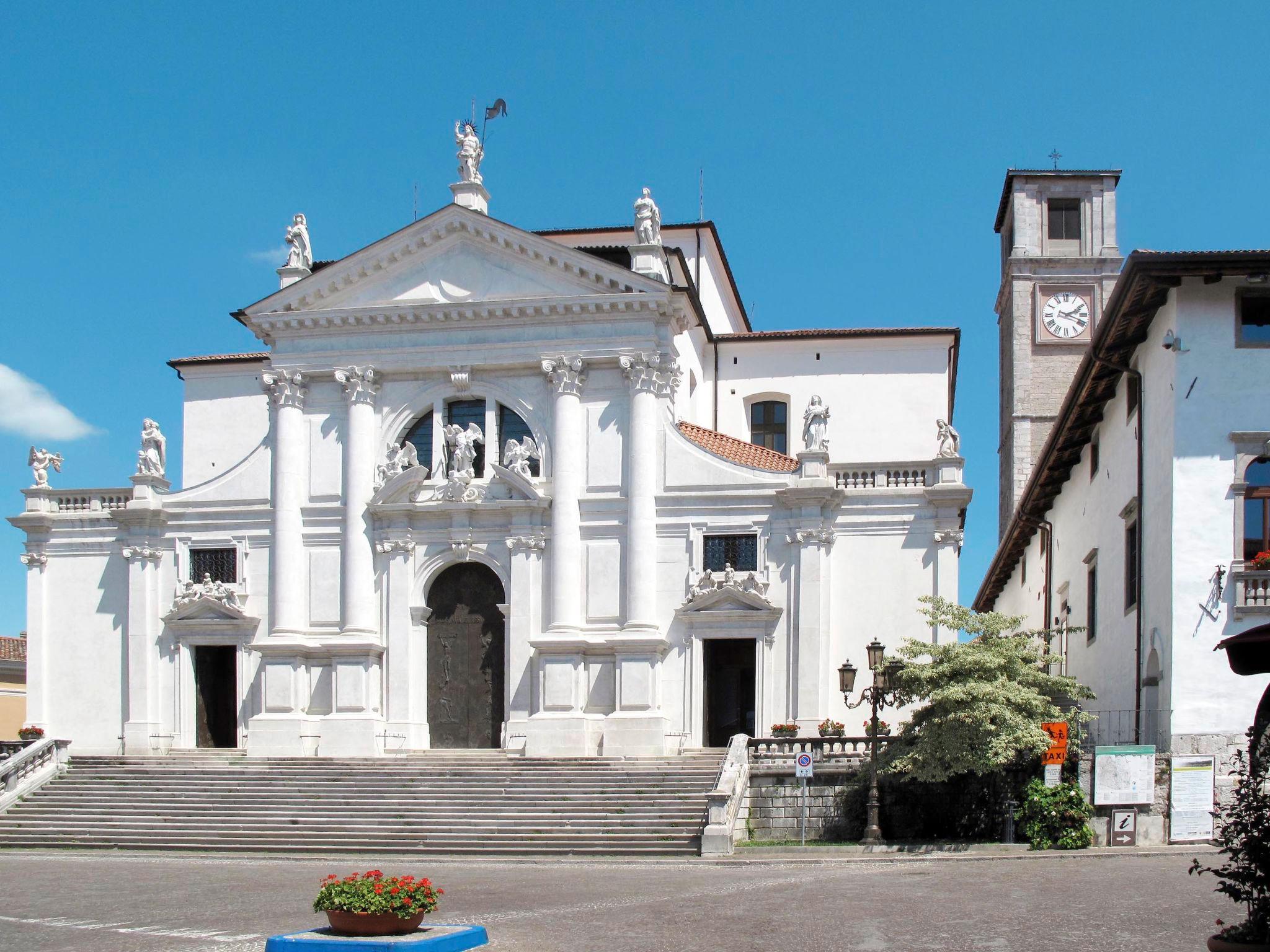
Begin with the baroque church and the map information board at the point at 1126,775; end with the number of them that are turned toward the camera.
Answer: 2

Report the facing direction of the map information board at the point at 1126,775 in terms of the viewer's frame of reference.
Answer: facing the viewer

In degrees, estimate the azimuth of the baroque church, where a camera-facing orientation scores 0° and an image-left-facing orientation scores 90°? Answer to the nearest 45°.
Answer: approximately 0°

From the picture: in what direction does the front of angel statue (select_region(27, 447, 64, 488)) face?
toward the camera

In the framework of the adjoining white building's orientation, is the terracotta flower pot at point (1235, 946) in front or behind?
in front

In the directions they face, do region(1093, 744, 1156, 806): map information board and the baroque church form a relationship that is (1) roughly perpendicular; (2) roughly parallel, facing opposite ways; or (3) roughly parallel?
roughly parallel

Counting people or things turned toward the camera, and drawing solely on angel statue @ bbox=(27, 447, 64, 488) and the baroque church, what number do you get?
2

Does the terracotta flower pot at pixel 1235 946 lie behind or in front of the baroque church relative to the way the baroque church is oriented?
in front
